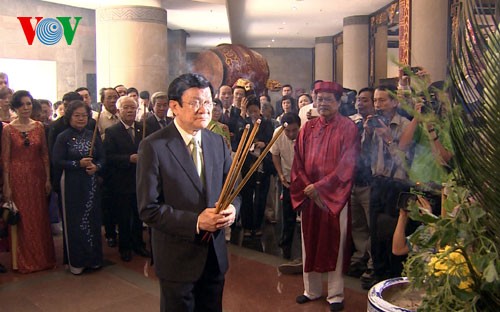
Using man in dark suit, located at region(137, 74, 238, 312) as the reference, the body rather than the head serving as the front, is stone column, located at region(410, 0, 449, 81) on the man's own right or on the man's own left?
on the man's own left

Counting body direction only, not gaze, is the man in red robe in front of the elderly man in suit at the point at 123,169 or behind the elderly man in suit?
in front

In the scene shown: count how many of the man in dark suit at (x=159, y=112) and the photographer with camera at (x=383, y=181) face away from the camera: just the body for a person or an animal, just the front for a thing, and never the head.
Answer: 0

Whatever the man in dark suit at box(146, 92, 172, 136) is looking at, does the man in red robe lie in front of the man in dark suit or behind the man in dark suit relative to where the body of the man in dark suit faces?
in front

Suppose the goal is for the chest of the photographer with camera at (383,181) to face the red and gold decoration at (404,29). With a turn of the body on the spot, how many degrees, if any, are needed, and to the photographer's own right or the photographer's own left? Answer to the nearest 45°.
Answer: approximately 135° to the photographer's own right

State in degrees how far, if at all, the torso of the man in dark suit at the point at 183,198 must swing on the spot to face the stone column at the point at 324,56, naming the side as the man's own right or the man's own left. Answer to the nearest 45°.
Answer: approximately 135° to the man's own left

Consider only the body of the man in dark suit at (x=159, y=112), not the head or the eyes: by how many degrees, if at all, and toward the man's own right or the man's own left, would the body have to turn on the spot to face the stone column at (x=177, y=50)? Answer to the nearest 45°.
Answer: approximately 135° to the man's own left

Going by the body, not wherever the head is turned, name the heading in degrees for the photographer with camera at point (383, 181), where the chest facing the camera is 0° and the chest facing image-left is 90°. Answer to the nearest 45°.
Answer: approximately 45°

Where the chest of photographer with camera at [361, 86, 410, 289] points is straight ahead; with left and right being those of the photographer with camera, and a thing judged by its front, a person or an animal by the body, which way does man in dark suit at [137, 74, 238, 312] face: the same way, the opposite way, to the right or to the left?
to the left

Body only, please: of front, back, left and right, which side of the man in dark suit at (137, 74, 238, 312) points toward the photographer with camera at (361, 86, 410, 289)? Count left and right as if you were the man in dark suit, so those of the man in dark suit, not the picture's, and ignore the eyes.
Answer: left
